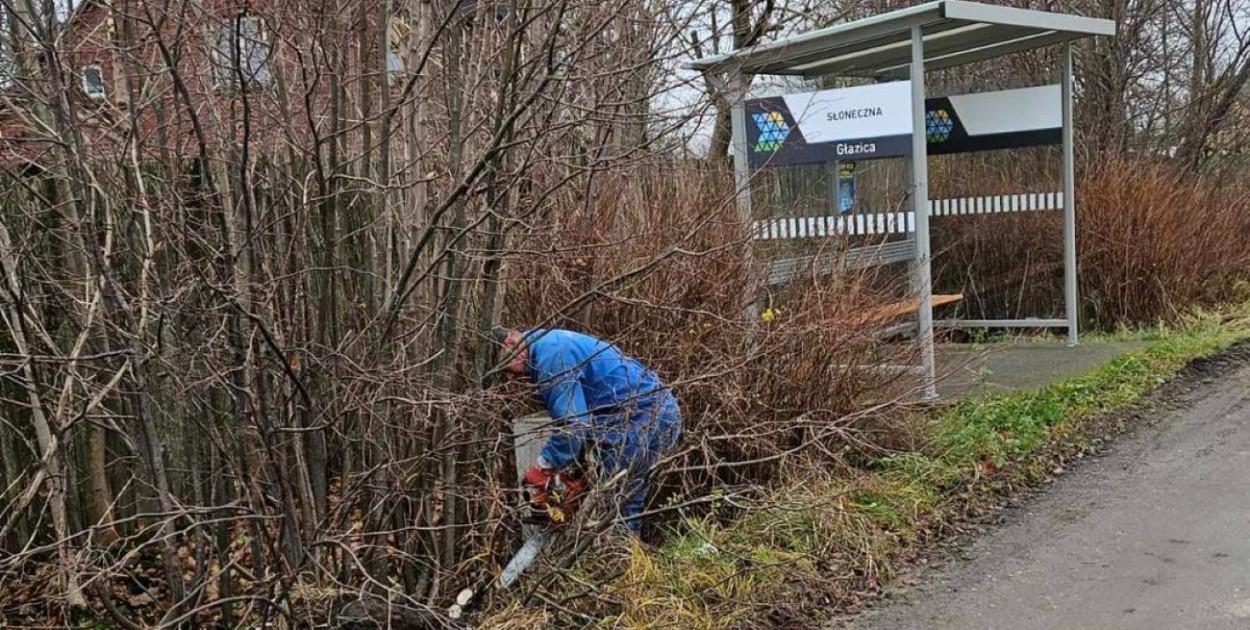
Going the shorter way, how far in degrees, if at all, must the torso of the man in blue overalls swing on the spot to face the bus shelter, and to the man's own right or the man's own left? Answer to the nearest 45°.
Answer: approximately 135° to the man's own right

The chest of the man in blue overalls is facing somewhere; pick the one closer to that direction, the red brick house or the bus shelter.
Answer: the red brick house

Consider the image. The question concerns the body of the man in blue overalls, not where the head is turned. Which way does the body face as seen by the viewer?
to the viewer's left
